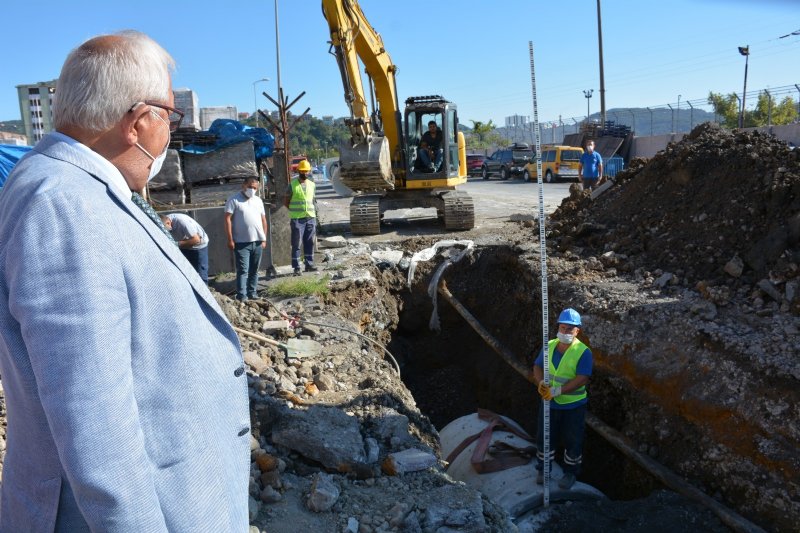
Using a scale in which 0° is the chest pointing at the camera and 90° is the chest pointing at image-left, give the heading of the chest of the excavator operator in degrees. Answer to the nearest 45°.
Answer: approximately 0°

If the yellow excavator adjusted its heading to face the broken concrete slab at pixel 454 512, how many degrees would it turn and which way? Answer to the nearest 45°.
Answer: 0° — it already faces it

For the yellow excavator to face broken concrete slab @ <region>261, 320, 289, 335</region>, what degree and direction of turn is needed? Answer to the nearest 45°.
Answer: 0° — it already faces it

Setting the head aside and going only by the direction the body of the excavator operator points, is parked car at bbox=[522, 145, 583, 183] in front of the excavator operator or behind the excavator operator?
behind

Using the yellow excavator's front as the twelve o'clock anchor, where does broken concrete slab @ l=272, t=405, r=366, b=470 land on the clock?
The broken concrete slab is roughly at 12 o'clock from the yellow excavator.

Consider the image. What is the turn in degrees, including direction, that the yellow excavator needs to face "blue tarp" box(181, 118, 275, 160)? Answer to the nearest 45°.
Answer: approximately 90° to its right

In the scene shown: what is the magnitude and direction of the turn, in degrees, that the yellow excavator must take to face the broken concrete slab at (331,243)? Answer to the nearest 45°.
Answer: approximately 45° to its right

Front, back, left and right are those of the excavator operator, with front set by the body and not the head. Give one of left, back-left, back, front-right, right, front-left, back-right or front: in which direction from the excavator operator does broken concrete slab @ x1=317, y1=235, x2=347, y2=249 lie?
front-right

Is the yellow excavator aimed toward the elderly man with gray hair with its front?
yes

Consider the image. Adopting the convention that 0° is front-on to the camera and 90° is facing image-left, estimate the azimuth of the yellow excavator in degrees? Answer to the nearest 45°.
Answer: approximately 0°
